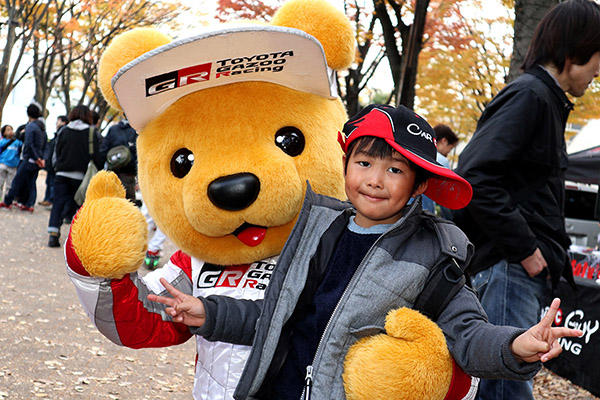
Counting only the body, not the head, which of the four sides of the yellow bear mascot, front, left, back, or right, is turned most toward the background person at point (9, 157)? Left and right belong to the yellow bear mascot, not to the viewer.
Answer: back

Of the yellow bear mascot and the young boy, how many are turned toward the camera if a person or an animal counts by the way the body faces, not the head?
2

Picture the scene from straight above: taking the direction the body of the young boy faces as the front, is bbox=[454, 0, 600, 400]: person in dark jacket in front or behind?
behind

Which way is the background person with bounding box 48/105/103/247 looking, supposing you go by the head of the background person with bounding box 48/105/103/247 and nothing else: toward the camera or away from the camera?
away from the camera
